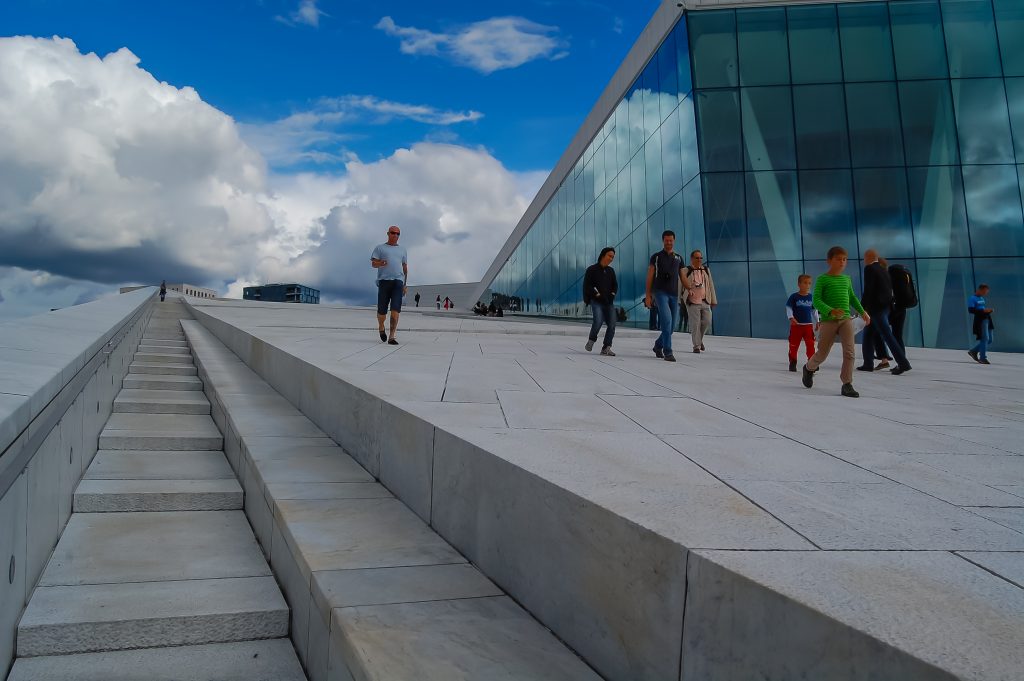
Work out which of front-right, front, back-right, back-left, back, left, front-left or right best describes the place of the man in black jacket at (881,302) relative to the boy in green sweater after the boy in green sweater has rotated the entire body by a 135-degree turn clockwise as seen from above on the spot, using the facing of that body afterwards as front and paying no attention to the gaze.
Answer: right

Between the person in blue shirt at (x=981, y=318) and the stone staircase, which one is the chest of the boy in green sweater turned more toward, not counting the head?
the stone staircase

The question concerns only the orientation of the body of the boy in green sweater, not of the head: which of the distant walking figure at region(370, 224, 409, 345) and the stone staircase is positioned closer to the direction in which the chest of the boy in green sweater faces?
the stone staircase

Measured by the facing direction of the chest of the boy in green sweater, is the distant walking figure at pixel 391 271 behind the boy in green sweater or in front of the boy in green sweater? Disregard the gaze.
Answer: behind

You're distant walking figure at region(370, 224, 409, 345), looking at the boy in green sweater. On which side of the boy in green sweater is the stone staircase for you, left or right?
right

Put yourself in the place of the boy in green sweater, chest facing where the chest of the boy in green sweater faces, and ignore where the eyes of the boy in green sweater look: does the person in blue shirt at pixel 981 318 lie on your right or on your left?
on your left

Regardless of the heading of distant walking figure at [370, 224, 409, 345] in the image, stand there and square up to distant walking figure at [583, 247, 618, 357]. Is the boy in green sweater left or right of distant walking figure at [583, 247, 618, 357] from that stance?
right

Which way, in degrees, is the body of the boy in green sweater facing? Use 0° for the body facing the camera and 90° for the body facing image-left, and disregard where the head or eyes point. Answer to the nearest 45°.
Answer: approximately 315°

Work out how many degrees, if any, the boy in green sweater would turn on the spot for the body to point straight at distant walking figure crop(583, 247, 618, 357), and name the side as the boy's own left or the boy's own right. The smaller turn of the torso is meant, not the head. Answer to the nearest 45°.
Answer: approximately 180°

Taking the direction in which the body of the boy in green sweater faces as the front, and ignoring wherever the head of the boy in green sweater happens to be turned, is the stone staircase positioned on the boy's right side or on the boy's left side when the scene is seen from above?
on the boy's right side
